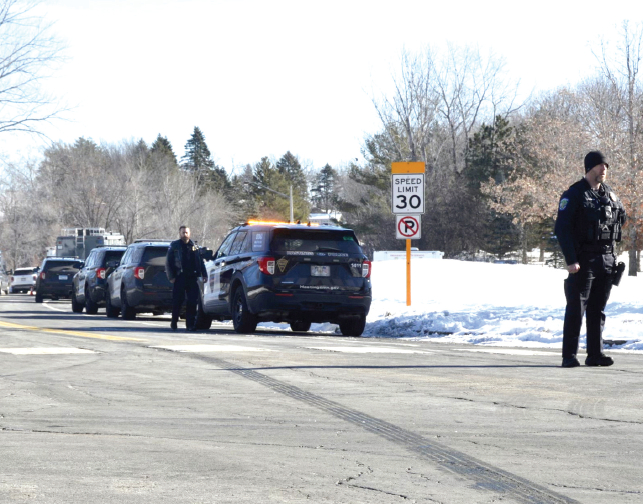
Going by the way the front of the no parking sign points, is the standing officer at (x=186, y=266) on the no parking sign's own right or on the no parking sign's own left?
on the no parking sign's own right

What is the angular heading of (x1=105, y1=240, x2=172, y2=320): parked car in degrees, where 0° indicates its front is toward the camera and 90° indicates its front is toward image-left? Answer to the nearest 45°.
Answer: approximately 135°

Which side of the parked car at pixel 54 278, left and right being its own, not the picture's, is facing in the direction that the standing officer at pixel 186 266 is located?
back

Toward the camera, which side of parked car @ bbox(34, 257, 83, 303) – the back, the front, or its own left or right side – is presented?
back

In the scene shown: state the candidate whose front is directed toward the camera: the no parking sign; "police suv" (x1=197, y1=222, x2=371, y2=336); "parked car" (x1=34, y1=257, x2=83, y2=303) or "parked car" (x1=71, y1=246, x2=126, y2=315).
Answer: the no parking sign

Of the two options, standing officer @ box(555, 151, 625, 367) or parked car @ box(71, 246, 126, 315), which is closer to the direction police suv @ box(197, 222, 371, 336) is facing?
the parked car

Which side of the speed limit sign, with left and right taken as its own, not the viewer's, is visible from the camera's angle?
front

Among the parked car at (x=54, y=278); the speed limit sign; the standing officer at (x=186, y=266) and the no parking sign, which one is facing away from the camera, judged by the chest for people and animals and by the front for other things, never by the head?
the parked car

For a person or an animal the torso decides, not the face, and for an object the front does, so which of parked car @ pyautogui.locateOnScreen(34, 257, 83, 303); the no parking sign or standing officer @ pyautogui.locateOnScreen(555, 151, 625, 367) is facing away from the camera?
the parked car

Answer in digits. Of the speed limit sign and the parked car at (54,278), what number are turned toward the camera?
1

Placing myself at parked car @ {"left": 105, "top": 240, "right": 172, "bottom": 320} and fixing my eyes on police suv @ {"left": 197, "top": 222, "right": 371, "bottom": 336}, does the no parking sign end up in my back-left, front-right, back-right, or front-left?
front-left

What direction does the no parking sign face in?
toward the camera

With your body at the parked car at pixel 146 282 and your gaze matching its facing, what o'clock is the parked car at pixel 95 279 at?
the parked car at pixel 95 279 is roughly at 1 o'clock from the parked car at pixel 146 282.
